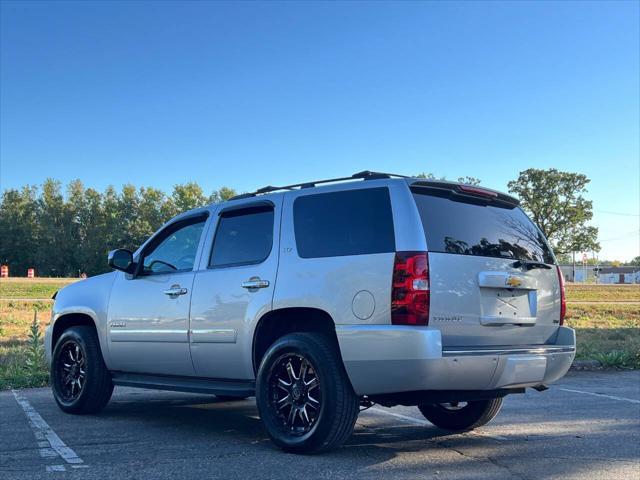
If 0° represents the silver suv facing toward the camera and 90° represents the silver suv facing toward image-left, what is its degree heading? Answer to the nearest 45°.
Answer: approximately 135°
